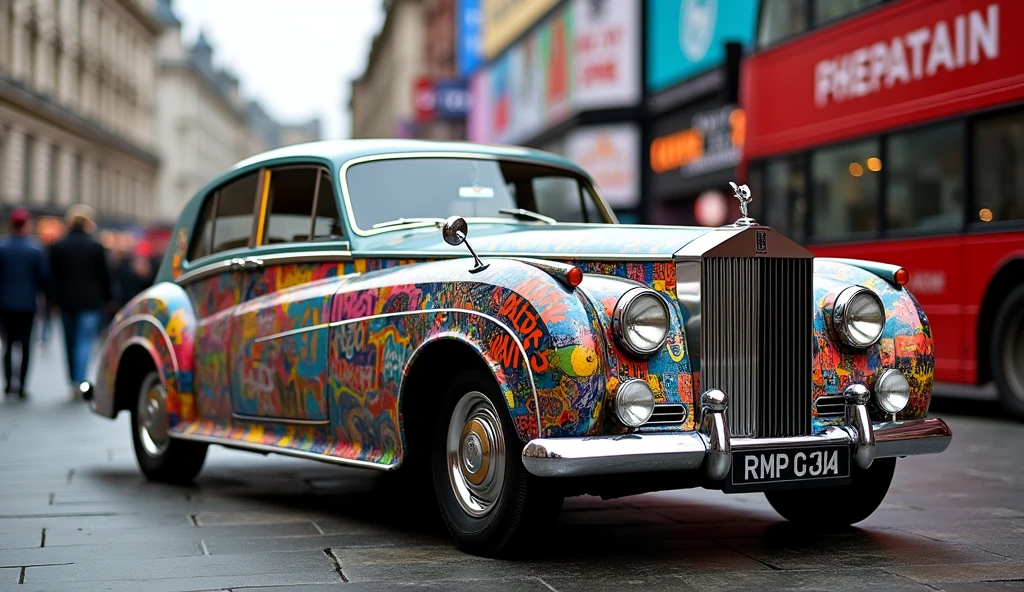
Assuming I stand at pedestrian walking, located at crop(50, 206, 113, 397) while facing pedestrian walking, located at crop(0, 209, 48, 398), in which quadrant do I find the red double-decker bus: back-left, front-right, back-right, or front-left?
back-left

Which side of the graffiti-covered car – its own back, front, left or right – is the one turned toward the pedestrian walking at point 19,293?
back

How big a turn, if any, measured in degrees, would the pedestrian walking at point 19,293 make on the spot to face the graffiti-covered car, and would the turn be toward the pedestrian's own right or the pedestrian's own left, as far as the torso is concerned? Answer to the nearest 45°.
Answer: approximately 180°

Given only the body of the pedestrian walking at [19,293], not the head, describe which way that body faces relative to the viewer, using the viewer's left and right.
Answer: facing away from the viewer

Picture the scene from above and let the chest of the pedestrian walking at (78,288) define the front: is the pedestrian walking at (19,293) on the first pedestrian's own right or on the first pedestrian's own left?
on the first pedestrian's own left

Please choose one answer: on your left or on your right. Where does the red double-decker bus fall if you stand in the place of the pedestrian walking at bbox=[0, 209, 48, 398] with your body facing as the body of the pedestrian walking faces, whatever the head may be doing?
on your right

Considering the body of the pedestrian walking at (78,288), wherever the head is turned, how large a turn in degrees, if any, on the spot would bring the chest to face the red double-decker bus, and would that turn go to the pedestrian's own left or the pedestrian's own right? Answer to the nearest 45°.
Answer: approximately 135° to the pedestrian's own right

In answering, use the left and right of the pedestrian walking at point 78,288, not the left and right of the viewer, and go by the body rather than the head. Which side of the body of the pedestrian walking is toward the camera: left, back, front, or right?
back
